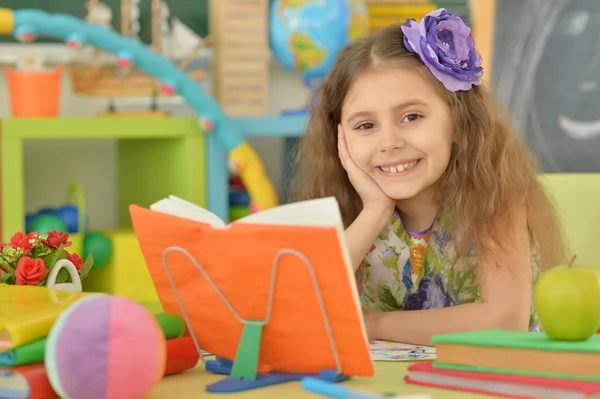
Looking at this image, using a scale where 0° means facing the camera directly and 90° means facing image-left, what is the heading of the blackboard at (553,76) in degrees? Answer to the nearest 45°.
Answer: approximately 0°

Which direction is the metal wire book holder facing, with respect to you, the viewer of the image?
facing away from the viewer and to the right of the viewer

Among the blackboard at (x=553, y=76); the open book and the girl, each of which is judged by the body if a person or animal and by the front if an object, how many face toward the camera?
2

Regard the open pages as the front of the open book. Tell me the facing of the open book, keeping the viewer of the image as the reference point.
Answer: facing away from the viewer and to the right of the viewer

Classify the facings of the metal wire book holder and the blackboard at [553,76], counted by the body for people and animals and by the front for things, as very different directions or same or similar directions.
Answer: very different directions
